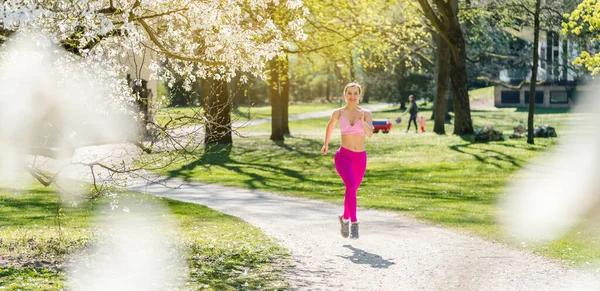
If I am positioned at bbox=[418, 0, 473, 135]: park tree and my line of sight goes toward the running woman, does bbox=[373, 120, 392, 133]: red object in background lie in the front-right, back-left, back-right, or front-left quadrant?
back-right

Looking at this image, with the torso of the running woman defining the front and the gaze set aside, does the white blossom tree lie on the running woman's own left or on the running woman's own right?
on the running woman's own right

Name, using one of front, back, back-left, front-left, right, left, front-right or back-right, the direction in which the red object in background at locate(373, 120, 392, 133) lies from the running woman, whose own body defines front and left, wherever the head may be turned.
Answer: back

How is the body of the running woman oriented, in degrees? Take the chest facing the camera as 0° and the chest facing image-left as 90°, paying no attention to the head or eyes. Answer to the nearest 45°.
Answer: approximately 0°

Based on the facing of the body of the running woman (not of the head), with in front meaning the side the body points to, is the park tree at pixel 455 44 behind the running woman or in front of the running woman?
behind
